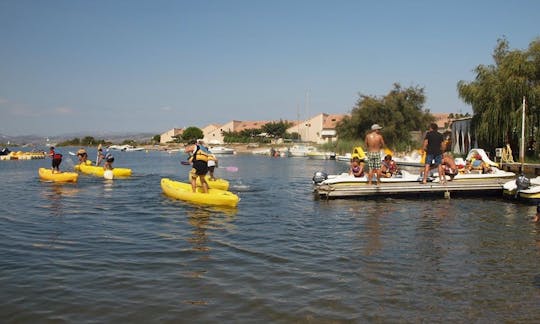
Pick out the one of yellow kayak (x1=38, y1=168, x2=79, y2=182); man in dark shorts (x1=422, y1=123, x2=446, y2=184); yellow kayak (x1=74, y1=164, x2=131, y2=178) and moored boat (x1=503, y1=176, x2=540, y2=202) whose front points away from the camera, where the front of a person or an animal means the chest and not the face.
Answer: the man in dark shorts

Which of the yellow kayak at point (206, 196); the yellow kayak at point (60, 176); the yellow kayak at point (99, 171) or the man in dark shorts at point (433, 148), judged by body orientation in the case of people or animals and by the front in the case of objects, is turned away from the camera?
the man in dark shorts

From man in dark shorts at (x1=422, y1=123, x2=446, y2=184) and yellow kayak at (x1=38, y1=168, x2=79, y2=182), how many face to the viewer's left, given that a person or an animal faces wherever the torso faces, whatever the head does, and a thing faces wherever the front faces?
1

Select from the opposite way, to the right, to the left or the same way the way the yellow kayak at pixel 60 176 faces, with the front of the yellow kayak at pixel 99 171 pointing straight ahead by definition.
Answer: the same way

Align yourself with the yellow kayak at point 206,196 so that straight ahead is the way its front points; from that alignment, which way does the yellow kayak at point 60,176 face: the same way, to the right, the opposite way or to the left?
the same way

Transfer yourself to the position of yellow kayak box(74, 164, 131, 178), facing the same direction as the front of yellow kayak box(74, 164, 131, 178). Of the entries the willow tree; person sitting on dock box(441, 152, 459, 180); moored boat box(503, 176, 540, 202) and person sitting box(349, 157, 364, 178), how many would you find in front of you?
0

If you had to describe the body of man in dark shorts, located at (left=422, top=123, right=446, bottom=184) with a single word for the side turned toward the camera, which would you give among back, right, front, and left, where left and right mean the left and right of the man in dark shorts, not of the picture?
back

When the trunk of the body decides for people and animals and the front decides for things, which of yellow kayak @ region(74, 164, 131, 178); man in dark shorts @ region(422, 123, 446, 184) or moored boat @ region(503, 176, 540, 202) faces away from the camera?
the man in dark shorts

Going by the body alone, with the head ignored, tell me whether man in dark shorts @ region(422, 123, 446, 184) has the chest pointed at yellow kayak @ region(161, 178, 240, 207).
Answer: no

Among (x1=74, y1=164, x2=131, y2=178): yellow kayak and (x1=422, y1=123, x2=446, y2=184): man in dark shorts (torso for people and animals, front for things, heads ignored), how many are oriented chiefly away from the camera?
1

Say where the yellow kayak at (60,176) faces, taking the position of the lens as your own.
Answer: facing to the left of the viewer

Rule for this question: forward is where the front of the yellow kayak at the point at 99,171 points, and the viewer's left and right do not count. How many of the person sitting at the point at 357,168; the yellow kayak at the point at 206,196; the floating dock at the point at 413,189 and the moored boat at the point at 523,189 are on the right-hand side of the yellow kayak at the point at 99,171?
0
